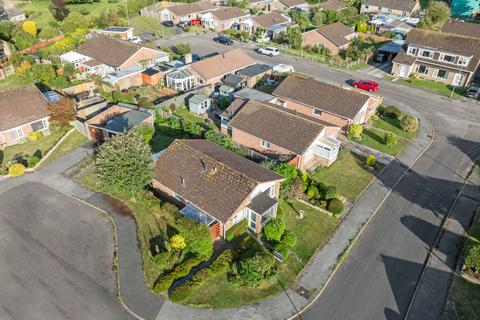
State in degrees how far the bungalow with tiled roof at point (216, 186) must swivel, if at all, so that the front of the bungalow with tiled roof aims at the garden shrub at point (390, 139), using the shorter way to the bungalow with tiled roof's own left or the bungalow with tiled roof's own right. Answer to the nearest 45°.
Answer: approximately 90° to the bungalow with tiled roof's own left

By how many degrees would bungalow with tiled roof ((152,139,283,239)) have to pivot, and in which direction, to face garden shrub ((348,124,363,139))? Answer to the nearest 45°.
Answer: approximately 90° to its left

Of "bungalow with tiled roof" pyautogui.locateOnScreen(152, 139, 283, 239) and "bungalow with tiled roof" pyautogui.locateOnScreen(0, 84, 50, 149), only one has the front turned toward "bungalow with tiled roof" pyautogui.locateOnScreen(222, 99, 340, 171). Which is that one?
"bungalow with tiled roof" pyautogui.locateOnScreen(0, 84, 50, 149)

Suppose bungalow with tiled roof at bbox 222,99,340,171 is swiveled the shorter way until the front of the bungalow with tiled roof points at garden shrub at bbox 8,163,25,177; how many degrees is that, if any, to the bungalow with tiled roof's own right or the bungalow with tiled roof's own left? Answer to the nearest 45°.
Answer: approximately 135° to the bungalow with tiled roof's own right

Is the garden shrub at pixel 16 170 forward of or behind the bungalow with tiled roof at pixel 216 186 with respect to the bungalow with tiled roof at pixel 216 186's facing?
behind

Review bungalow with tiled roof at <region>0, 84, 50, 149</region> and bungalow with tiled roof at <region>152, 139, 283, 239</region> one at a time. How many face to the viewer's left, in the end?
0

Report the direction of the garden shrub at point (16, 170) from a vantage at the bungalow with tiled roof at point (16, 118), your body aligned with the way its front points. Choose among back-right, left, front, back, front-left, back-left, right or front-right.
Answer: front-right

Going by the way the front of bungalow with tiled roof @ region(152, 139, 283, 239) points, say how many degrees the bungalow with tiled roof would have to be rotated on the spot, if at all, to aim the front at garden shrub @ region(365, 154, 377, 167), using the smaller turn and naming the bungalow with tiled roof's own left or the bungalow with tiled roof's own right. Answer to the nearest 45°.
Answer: approximately 90° to the bungalow with tiled roof's own left

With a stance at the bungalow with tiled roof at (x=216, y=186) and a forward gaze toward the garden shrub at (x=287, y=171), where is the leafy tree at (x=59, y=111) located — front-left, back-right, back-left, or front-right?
back-left

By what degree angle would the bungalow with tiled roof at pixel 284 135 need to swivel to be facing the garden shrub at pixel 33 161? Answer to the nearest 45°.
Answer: approximately 135° to its right

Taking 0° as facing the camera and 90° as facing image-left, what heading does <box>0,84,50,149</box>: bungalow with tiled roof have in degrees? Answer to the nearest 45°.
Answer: approximately 315°
